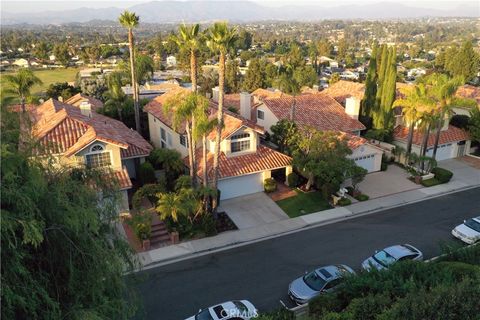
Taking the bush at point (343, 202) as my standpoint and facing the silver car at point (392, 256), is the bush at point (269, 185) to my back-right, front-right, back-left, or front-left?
back-right

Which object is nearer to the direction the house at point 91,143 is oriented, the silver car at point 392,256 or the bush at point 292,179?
the silver car

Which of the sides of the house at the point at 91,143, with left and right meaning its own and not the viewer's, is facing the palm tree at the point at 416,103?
left

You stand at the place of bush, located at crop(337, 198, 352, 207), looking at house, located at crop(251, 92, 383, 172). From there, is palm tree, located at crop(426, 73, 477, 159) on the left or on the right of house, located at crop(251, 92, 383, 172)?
right

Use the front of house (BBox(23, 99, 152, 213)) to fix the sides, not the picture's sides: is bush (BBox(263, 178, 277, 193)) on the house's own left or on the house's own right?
on the house's own left
